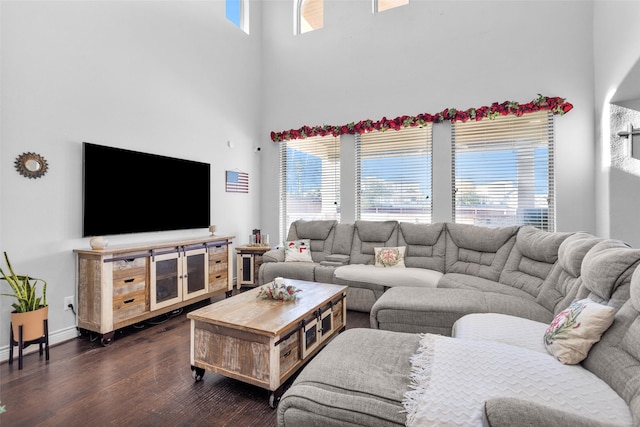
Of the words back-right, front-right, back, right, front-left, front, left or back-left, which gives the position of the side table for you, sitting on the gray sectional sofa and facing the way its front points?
right

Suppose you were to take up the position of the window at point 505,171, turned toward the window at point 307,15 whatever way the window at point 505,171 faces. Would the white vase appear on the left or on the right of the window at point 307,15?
left

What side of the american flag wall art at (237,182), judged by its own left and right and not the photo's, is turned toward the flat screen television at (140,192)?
right

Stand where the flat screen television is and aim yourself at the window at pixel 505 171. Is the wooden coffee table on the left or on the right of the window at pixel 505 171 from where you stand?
right

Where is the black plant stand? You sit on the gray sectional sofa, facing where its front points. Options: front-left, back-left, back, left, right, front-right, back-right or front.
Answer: front-right

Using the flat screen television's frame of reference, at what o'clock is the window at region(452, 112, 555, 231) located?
The window is roughly at 11 o'clock from the flat screen television.

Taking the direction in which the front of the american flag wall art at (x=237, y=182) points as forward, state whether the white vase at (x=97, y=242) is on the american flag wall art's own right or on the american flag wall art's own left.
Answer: on the american flag wall art's own right

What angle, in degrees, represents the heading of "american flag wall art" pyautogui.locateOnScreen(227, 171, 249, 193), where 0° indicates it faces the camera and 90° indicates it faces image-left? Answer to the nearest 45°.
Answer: approximately 315°

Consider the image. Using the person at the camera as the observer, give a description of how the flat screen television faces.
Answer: facing the viewer and to the right of the viewer

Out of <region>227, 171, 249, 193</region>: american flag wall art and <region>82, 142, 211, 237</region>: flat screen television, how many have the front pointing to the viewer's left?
0

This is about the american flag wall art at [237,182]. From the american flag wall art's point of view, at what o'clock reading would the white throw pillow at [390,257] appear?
The white throw pillow is roughly at 12 o'clock from the american flag wall art.

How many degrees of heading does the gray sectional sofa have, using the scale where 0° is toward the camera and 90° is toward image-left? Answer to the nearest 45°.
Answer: approximately 45°

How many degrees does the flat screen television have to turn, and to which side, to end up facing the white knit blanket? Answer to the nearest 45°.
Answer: approximately 45° to its right

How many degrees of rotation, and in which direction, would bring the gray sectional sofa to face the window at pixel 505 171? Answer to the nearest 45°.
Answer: approximately 135° to its right

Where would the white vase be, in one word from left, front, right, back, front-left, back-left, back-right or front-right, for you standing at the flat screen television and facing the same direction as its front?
right
